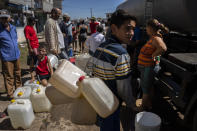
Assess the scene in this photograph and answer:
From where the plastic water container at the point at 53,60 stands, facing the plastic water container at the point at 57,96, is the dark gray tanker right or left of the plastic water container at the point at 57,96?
left

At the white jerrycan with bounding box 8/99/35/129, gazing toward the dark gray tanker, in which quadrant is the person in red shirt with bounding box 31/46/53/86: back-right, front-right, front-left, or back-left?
front-left
